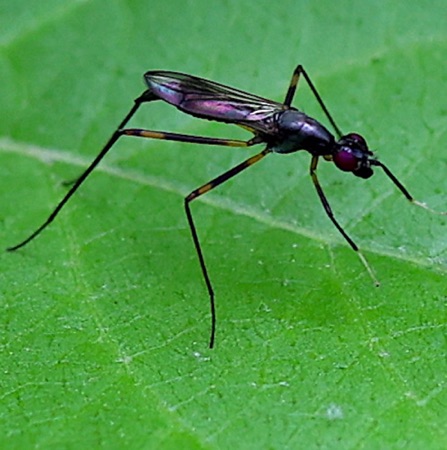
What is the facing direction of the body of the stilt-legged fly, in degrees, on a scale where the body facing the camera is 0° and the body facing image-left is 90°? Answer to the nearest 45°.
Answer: approximately 315°
